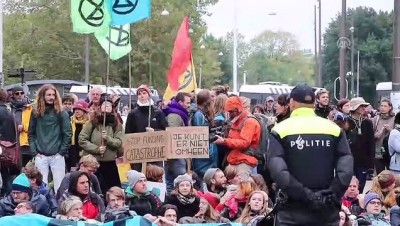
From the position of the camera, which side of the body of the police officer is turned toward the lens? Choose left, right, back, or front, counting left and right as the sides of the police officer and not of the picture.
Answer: back

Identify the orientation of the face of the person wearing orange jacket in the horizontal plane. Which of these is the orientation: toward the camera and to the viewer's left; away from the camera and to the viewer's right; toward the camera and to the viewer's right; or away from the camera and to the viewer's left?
toward the camera and to the viewer's left

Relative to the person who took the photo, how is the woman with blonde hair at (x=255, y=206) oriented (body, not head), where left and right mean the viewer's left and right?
facing the viewer

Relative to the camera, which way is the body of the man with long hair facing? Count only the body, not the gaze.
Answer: toward the camera

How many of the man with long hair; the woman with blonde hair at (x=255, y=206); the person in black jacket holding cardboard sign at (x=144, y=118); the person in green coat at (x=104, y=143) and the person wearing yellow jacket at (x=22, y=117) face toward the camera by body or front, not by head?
5

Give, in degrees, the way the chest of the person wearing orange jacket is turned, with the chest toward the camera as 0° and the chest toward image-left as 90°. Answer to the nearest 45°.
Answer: approximately 90°

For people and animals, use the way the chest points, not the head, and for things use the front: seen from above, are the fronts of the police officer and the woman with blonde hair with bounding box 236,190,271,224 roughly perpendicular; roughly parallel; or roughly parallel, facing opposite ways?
roughly parallel, facing opposite ways

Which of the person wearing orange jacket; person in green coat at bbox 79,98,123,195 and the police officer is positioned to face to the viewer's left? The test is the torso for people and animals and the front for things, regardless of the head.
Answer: the person wearing orange jacket

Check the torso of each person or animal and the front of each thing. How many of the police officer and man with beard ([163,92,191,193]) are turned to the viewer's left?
0

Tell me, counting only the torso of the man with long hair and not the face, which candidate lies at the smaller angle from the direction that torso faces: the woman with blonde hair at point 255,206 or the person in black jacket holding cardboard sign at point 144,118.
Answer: the woman with blonde hair

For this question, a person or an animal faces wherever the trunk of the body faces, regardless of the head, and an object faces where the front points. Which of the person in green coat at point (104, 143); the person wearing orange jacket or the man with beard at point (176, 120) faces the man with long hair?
the person wearing orange jacket
